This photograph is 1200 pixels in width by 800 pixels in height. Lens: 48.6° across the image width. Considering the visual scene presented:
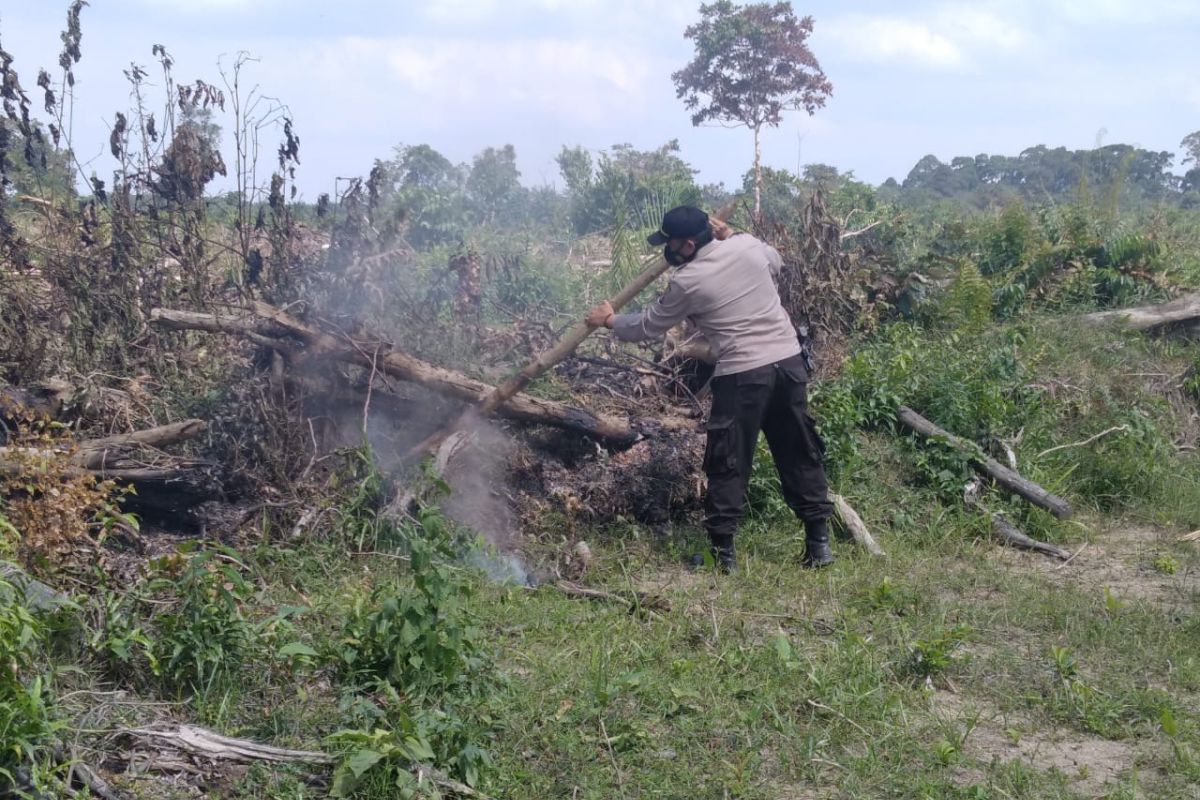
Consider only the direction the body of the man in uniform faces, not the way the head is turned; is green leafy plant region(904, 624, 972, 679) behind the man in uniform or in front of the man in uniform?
behind

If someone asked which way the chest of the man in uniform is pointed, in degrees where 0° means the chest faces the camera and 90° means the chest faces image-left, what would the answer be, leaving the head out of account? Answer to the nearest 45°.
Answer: approximately 135°

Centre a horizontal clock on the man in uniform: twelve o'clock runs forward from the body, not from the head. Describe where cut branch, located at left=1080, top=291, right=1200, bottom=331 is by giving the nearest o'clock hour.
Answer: The cut branch is roughly at 3 o'clock from the man in uniform.

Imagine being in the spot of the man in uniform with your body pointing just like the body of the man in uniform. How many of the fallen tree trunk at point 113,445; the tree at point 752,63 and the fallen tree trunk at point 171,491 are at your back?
0

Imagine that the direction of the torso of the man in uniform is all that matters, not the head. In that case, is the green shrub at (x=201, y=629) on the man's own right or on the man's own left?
on the man's own left

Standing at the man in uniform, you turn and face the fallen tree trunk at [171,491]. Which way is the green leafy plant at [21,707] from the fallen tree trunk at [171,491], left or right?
left

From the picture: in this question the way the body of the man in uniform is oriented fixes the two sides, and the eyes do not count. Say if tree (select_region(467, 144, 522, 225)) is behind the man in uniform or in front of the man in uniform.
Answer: in front

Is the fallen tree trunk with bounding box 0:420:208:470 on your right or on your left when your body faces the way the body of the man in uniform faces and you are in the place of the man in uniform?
on your left

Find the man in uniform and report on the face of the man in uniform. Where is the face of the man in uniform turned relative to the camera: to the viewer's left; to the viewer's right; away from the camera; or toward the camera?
to the viewer's left

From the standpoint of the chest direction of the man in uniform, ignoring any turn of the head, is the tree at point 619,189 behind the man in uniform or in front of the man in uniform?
in front

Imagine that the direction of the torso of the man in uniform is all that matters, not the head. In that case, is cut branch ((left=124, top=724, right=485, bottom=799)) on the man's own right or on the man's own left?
on the man's own left

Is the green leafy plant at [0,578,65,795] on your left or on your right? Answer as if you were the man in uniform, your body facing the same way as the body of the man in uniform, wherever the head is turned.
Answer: on your left

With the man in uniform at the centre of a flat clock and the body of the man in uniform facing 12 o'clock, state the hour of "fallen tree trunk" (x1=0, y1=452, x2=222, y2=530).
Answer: The fallen tree trunk is roughly at 10 o'clock from the man in uniform.
